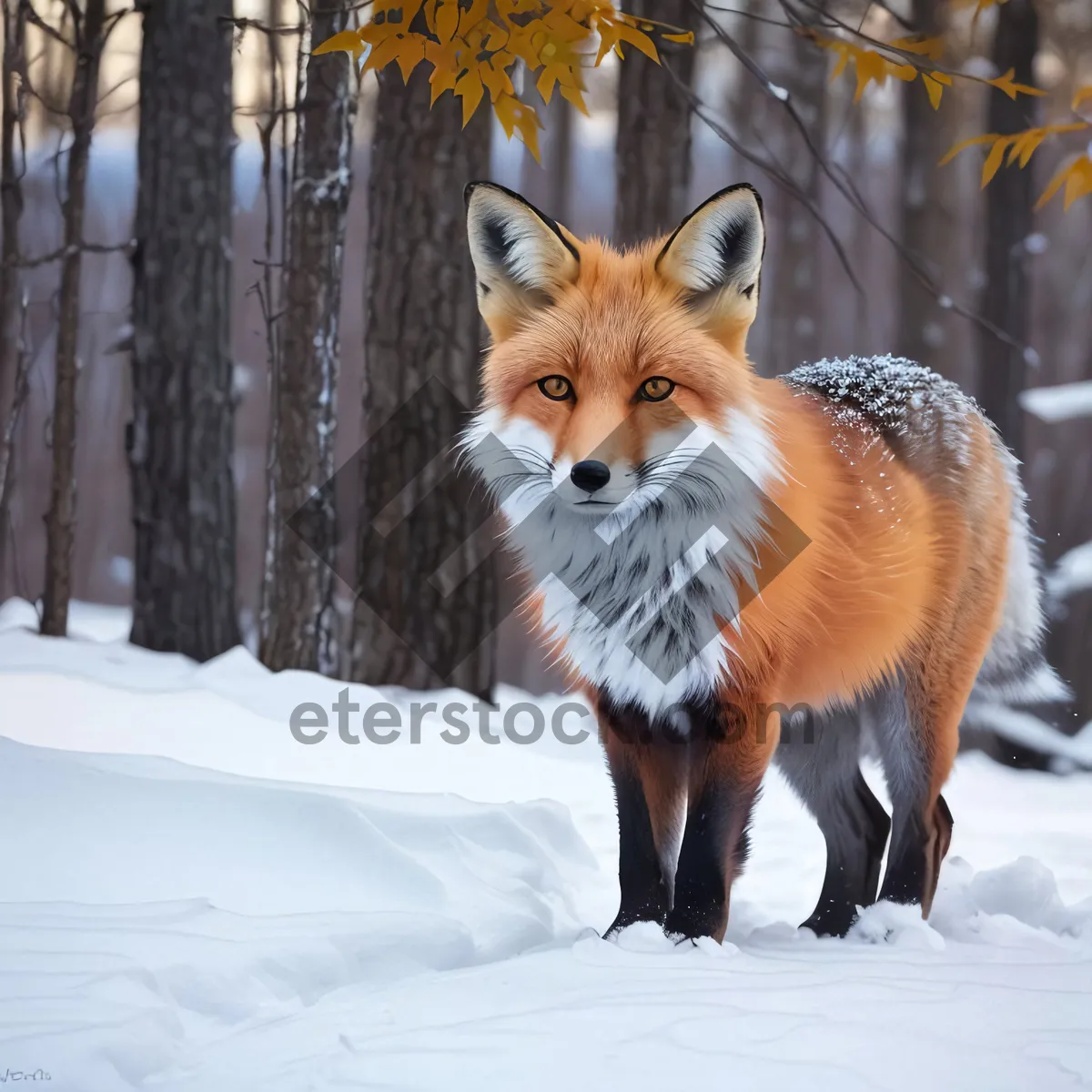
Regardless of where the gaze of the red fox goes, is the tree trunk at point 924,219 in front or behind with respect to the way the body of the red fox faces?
behind

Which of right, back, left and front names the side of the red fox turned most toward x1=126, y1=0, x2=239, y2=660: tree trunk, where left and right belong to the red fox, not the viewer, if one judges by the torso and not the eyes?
right

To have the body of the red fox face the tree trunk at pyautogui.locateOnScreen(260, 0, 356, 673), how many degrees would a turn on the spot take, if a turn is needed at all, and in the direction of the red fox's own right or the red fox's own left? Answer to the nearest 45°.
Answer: approximately 90° to the red fox's own right

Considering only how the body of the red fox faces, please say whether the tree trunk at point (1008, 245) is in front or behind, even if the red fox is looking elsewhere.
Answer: behind

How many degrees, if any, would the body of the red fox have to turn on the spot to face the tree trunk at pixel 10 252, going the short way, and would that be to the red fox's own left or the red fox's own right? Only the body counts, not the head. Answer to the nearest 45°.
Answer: approximately 90° to the red fox's own right

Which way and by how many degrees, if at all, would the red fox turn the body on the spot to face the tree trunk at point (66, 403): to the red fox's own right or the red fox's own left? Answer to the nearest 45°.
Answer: approximately 90° to the red fox's own right

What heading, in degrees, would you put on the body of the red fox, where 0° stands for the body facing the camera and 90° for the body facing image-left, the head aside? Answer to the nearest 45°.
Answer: approximately 45°

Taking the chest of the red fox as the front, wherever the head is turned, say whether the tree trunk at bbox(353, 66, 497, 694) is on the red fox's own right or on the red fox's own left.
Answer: on the red fox's own right

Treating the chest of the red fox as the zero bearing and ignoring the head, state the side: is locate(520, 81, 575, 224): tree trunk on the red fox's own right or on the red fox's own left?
on the red fox's own right

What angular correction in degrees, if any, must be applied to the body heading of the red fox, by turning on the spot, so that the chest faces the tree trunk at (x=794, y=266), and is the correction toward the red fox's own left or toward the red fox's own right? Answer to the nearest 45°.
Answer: approximately 135° to the red fox's own right
